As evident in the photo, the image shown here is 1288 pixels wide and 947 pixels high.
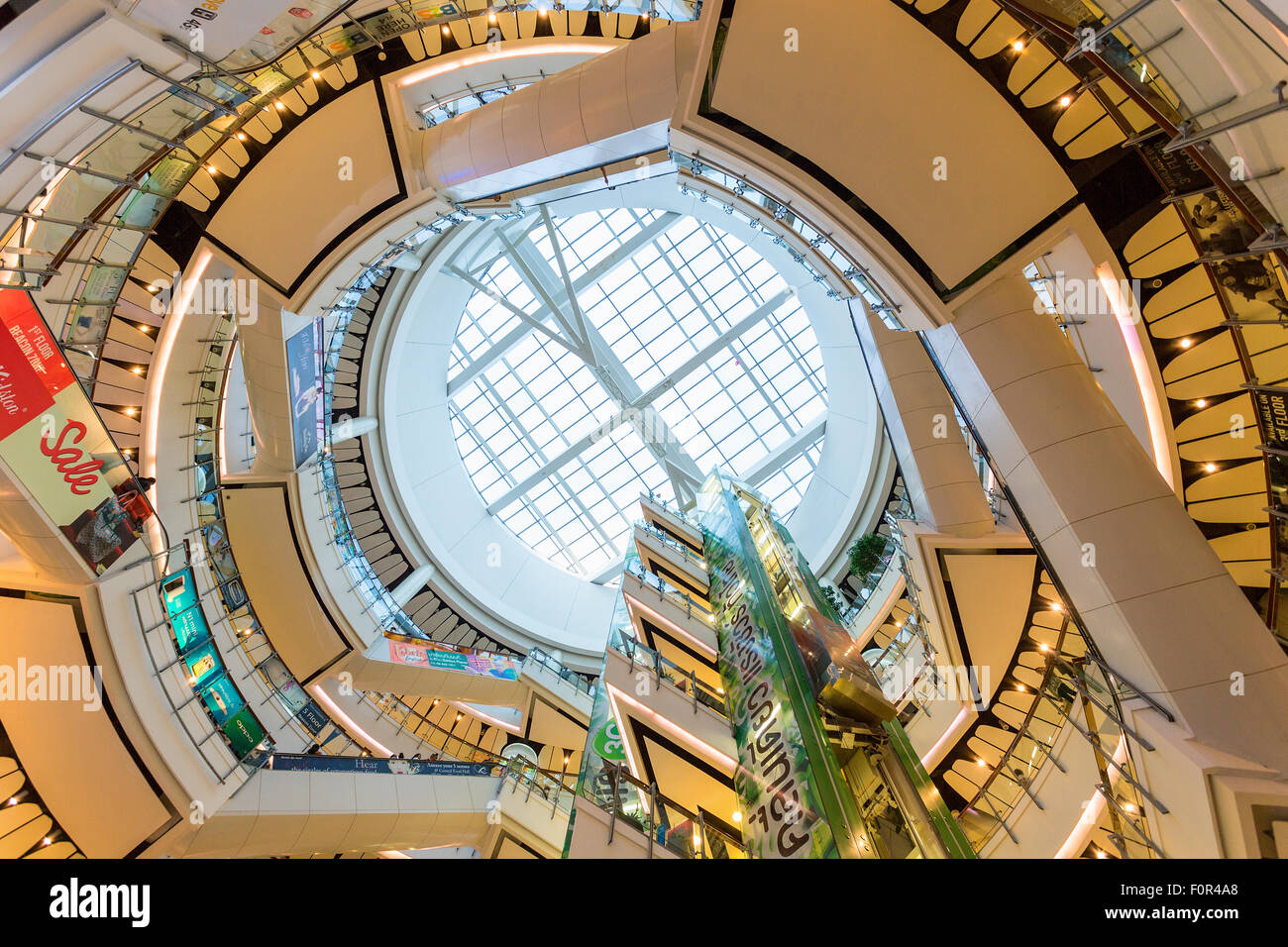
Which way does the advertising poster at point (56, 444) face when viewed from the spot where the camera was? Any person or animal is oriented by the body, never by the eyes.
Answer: facing the viewer and to the right of the viewer

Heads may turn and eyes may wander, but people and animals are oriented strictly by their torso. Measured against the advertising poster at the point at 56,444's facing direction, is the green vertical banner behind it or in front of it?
in front

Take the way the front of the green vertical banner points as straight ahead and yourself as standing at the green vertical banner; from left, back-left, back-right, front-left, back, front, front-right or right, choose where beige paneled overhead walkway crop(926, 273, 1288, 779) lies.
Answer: left

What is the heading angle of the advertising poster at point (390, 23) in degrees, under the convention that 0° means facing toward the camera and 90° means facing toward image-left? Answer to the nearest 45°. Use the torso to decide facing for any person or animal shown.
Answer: approximately 0°

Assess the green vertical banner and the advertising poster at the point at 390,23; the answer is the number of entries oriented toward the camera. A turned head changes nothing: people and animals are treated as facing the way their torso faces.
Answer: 2

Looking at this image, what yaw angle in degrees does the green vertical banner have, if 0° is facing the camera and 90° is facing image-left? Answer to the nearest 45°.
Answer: approximately 0°

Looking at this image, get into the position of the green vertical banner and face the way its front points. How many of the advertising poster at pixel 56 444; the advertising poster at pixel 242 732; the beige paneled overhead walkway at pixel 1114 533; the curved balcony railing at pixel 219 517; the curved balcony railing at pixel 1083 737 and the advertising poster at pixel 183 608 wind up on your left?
2
